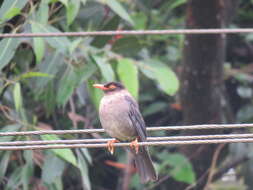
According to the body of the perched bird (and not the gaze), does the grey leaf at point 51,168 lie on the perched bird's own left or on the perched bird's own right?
on the perched bird's own right

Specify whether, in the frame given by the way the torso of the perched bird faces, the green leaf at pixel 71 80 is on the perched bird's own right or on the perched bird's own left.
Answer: on the perched bird's own right

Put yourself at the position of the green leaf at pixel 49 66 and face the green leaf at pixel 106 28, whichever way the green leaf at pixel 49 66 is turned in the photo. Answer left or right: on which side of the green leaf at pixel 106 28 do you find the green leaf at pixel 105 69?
right

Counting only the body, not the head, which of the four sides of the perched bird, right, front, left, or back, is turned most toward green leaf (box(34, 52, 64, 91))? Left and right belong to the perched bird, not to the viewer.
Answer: right

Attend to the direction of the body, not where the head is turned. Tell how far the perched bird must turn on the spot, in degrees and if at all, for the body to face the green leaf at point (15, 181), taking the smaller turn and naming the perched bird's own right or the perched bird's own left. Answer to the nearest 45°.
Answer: approximately 90° to the perched bird's own right

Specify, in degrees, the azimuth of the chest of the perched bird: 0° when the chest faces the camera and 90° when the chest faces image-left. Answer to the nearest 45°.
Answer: approximately 45°

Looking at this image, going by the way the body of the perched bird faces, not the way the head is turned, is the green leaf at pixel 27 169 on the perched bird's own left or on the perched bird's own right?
on the perched bird's own right

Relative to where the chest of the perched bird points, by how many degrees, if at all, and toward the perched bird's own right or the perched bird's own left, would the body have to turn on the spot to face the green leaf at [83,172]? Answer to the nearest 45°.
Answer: approximately 90° to the perched bird's own right
